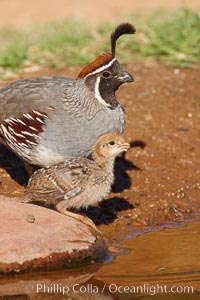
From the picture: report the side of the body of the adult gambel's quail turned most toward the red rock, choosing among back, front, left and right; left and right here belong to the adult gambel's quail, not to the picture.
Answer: right

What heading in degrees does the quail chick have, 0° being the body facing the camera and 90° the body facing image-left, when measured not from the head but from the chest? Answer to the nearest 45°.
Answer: approximately 270°

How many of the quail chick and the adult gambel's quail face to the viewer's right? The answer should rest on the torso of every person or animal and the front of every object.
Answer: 2

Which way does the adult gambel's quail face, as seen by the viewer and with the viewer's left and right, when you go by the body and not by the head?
facing to the right of the viewer

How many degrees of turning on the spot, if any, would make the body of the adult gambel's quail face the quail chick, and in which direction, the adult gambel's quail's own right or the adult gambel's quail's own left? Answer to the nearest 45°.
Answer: approximately 90° to the adult gambel's quail's own right

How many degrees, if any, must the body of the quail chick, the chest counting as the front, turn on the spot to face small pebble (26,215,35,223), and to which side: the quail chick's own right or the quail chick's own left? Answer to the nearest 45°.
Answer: approximately 135° to the quail chick's own right

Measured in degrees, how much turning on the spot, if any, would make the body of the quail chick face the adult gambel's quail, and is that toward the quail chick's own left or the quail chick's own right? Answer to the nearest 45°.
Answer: approximately 90° to the quail chick's own left
